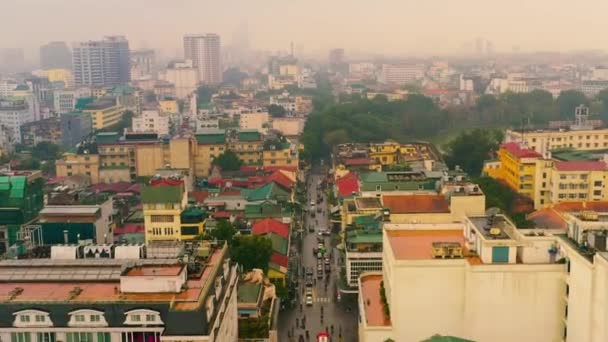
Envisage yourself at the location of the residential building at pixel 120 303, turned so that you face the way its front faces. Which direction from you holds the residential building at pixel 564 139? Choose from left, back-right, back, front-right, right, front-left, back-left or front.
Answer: back-left

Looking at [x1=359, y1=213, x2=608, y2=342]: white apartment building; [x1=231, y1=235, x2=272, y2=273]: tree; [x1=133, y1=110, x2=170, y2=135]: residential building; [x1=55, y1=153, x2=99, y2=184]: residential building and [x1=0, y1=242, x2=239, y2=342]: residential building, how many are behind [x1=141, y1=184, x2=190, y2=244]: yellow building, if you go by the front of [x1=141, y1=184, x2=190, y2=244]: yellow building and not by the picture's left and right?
2

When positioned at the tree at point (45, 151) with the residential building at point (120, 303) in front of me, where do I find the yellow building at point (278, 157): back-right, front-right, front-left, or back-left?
front-left

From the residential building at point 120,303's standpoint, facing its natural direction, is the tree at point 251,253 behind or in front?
behind

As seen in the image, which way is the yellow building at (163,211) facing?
toward the camera

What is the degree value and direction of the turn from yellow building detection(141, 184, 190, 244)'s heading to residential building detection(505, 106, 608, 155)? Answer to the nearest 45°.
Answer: approximately 135° to its left

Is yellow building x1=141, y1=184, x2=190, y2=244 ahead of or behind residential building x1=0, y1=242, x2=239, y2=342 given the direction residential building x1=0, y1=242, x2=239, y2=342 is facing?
behind

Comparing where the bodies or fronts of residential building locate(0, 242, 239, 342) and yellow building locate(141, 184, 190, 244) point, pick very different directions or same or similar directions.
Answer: same or similar directions

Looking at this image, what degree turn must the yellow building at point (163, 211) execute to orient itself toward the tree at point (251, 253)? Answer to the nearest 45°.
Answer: approximately 45° to its left

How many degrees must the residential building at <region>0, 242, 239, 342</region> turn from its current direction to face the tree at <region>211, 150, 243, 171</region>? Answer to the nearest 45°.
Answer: approximately 180°

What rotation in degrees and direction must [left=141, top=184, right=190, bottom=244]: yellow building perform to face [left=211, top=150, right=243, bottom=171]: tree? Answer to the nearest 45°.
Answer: approximately 180°

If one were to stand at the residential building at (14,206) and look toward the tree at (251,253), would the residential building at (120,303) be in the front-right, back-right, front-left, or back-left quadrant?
front-right

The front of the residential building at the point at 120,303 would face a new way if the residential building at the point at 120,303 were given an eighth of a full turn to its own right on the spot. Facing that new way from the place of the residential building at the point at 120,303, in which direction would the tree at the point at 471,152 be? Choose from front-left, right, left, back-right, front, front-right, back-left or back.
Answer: back

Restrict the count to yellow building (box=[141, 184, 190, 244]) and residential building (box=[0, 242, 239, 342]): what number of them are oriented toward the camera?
2

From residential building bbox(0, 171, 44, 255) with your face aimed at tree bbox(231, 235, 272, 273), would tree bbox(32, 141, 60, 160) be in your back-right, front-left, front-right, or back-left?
back-left

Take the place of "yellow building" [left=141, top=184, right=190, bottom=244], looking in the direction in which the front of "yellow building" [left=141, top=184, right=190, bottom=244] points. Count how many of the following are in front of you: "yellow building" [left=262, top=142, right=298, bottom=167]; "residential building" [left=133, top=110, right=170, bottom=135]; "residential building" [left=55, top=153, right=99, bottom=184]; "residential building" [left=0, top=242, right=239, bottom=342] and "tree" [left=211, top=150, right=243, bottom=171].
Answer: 1

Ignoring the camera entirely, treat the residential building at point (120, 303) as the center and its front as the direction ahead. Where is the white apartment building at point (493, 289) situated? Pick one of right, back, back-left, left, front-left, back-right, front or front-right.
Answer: left
